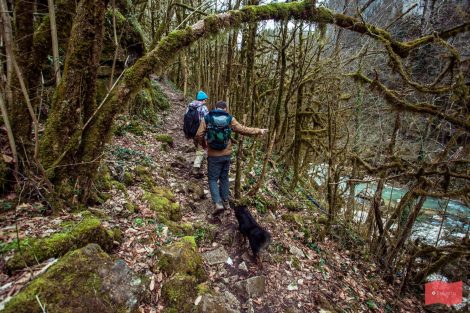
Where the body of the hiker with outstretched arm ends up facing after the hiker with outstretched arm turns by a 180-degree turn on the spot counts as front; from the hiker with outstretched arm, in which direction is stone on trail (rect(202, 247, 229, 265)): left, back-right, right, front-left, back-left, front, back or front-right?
front

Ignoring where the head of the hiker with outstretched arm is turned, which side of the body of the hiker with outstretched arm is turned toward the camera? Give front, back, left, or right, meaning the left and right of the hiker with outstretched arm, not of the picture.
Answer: back

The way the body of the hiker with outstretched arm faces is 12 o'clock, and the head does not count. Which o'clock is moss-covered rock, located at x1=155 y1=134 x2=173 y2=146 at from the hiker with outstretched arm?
The moss-covered rock is roughly at 11 o'clock from the hiker with outstretched arm.

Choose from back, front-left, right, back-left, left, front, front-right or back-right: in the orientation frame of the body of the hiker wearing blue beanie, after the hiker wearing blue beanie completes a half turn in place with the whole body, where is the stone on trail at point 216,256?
front-left

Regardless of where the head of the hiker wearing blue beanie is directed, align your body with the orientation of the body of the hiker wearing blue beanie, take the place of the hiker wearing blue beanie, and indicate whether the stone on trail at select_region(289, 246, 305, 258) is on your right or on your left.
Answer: on your right

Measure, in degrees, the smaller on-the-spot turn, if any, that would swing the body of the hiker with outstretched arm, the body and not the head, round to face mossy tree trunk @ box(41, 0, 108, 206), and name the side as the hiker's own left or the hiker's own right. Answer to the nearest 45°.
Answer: approximately 135° to the hiker's own left

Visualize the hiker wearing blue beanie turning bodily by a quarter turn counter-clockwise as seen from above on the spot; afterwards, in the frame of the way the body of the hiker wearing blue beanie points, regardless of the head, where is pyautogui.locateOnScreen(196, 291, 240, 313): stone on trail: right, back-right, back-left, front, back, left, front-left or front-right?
back-left

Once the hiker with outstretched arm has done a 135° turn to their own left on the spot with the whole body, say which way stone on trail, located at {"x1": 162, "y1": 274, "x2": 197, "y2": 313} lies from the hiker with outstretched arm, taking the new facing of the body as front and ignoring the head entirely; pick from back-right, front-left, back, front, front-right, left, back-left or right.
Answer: front-left

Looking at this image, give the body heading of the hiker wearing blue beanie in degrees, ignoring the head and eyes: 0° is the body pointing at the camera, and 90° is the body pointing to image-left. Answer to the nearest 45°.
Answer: approximately 225°

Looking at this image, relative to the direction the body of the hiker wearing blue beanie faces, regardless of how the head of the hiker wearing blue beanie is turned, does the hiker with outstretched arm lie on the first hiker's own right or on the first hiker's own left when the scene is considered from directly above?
on the first hiker's own right
